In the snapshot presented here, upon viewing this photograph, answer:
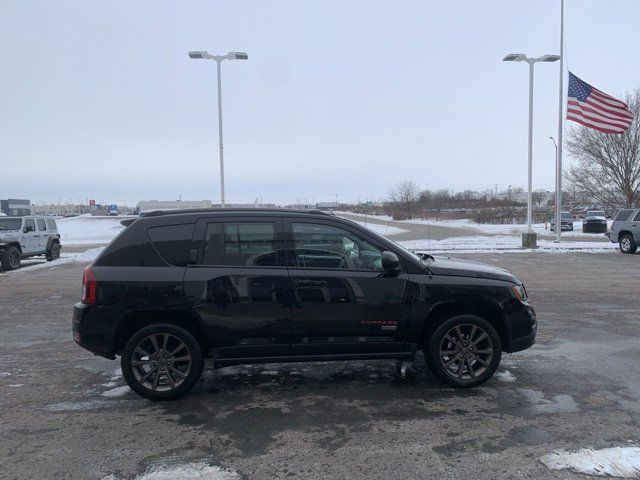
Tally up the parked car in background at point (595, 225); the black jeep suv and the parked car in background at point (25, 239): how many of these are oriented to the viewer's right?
1

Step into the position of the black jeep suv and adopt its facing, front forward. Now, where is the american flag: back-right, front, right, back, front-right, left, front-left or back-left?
front-left

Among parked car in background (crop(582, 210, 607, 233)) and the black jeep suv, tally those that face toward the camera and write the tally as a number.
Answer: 1

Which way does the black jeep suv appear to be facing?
to the viewer's right

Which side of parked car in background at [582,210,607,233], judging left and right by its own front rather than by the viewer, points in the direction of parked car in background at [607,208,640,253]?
front

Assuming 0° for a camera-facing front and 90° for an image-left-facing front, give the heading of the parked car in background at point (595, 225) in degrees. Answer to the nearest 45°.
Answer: approximately 0°

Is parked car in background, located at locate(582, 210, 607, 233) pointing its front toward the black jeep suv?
yes

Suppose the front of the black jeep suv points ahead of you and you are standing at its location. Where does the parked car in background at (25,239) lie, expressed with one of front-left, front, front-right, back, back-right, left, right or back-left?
back-left
